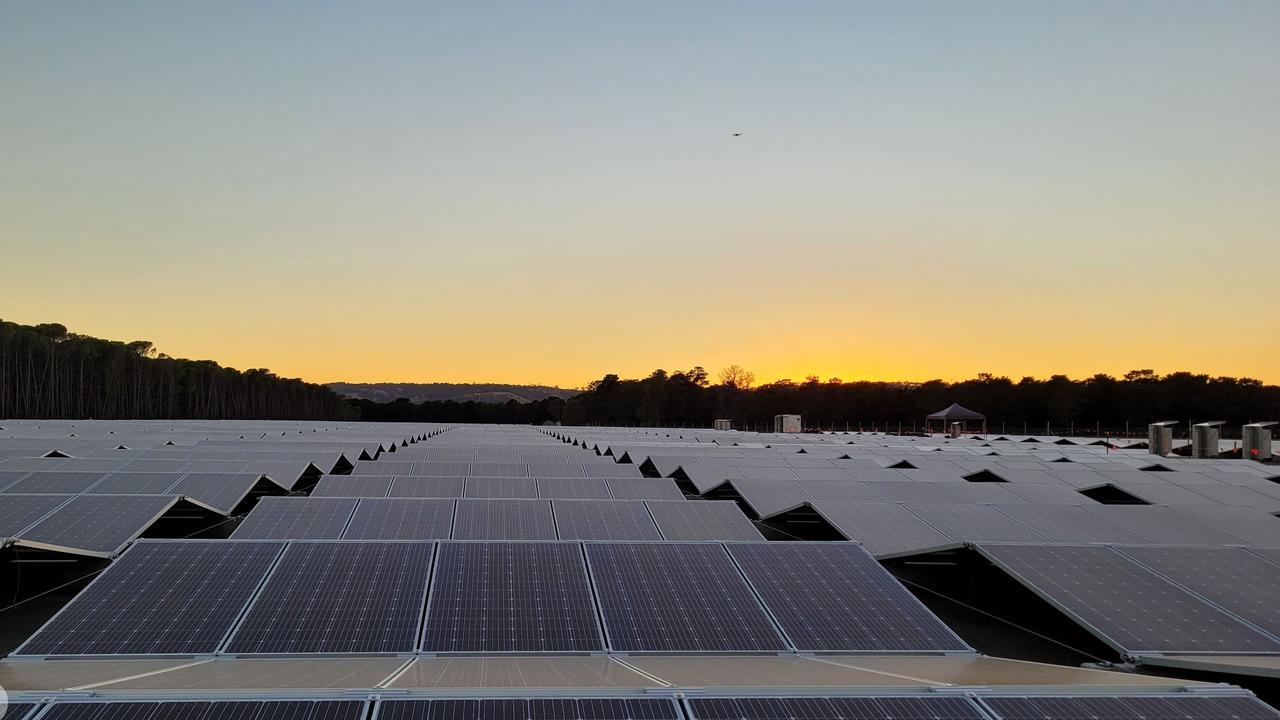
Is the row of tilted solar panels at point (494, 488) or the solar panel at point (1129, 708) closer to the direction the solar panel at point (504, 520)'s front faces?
the solar panel

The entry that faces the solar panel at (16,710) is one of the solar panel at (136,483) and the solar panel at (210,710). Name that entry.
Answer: the solar panel at (136,483)

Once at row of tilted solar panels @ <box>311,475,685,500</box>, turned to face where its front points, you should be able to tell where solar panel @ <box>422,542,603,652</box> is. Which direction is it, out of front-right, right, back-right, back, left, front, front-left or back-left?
front

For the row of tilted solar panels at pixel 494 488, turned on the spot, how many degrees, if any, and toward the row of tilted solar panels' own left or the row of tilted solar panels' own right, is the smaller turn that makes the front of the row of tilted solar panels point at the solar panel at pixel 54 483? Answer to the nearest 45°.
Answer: approximately 90° to the row of tilted solar panels' own right

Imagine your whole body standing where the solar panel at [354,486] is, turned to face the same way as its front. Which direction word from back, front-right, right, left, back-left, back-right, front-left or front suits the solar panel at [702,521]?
front-left

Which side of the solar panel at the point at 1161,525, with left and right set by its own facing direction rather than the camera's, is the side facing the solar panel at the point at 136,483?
right

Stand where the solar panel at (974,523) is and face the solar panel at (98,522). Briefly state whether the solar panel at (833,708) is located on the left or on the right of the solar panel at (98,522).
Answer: left

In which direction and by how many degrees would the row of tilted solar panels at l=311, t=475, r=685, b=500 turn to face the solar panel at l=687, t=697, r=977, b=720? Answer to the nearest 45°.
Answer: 0° — it already faces it

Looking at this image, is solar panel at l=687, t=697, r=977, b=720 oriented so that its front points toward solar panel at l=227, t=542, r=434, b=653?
no

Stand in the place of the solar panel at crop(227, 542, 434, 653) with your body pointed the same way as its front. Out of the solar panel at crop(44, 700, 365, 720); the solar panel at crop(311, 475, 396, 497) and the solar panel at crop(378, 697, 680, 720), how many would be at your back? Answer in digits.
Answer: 1

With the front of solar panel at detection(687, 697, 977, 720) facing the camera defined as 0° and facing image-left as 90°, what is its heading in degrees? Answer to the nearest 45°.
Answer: approximately 0°

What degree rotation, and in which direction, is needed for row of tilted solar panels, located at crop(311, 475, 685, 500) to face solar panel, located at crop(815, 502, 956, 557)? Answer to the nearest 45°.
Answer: approximately 45° to its left

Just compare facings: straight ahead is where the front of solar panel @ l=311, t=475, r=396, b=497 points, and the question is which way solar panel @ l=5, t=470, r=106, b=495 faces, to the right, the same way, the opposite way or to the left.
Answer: the same way

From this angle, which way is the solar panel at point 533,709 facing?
toward the camera

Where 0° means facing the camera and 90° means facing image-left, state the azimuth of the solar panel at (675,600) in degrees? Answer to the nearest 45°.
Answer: approximately 0°

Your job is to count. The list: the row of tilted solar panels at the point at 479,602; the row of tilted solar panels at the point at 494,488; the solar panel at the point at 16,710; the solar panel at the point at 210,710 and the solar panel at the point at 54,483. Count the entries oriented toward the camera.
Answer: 5

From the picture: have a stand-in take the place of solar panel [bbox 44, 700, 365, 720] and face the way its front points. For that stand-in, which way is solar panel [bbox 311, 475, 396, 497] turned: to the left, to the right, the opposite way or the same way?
the same way

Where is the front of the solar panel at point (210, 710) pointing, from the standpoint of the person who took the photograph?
facing the viewer

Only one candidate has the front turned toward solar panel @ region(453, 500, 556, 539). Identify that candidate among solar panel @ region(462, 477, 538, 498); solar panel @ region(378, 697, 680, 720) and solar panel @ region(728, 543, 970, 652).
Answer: solar panel @ region(462, 477, 538, 498)

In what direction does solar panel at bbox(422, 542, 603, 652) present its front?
toward the camera
